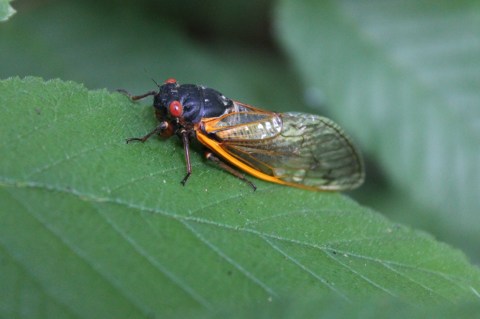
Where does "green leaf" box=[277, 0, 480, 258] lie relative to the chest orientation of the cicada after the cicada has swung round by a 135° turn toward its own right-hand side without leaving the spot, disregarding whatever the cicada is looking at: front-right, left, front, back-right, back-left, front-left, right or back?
front

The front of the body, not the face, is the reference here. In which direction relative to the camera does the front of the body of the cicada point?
to the viewer's left

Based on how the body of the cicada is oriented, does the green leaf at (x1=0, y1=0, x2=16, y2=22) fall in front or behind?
in front
